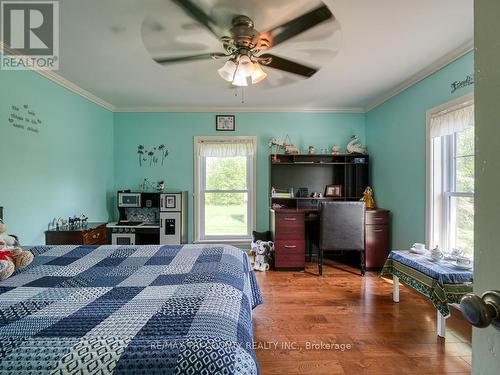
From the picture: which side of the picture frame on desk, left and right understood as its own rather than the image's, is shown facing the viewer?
front

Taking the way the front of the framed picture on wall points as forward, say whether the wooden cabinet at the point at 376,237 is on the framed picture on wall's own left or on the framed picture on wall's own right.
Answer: on the framed picture on wall's own left

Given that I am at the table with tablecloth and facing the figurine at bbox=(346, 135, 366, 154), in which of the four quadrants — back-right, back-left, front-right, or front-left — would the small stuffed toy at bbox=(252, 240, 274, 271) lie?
front-left

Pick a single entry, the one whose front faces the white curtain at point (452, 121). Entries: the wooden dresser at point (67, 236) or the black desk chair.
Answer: the wooden dresser

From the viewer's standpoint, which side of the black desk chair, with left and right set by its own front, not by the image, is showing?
back

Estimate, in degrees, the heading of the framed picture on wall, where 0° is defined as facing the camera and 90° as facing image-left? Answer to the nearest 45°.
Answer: approximately 0°

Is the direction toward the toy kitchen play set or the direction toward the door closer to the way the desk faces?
the door

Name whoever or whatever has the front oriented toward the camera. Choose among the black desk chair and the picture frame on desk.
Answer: the picture frame on desk

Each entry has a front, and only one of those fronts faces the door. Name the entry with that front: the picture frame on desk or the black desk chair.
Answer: the picture frame on desk

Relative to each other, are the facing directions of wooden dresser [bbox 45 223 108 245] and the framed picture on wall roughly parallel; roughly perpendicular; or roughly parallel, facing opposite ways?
roughly perpendicular

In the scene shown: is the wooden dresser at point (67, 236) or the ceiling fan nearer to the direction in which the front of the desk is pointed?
the ceiling fan

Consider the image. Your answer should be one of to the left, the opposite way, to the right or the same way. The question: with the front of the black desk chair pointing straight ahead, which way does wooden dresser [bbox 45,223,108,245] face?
to the right

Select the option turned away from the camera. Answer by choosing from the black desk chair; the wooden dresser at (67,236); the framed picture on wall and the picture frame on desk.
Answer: the black desk chair

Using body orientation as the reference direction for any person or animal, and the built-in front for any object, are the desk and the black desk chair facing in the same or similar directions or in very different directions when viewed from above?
very different directions

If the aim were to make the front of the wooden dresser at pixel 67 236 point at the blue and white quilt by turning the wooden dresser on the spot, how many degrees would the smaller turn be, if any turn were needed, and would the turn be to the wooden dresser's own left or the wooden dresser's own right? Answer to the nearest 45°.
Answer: approximately 45° to the wooden dresser's own right

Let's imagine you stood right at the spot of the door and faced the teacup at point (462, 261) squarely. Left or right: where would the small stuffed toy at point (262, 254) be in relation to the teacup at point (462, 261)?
left

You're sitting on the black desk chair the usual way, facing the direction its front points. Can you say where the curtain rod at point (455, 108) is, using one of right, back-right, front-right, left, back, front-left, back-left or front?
back-right

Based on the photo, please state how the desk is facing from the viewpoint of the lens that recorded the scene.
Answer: facing the viewer
